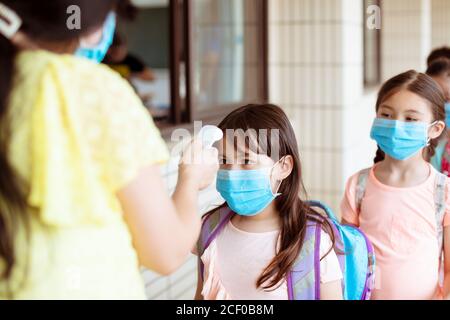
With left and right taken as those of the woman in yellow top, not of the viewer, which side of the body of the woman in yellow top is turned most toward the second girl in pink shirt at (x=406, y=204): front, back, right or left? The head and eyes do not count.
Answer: front

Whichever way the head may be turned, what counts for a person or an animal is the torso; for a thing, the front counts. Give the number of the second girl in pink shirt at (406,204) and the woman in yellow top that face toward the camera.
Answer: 1

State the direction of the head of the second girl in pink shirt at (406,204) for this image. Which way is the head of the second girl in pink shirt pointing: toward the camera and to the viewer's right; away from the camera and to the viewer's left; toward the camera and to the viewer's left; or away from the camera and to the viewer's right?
toward the camera and to the viewer's left

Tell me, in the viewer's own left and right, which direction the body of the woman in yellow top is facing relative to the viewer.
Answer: facing away from the viewer and to the right of the viewer

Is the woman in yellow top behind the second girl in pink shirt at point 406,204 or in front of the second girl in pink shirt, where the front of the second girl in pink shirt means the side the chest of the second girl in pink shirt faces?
in front

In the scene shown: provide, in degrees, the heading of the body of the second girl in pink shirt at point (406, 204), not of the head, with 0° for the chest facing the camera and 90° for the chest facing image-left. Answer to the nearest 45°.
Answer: approximately 0°

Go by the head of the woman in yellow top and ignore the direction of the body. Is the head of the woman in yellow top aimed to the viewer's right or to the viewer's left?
to the viewer's right
